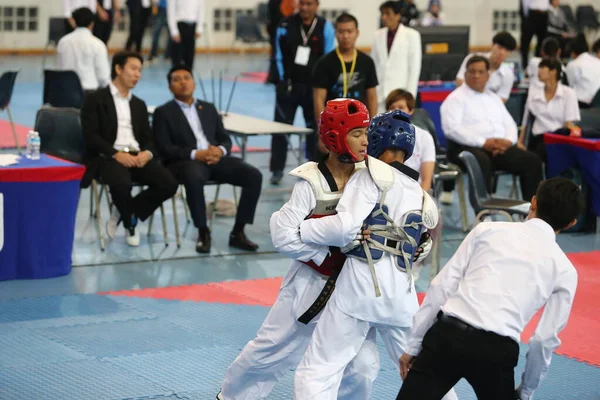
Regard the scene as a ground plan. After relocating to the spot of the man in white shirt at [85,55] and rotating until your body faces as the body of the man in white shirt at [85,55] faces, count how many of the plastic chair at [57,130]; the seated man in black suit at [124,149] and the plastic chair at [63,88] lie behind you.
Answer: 3

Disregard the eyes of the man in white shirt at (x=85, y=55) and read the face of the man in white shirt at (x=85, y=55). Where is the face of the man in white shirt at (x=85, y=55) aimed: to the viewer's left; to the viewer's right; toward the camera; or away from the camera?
away from the camera

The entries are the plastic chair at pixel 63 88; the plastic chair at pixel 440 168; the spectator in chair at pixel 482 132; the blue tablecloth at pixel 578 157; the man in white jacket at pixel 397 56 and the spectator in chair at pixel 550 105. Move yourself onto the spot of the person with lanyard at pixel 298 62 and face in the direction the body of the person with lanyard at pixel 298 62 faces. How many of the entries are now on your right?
1

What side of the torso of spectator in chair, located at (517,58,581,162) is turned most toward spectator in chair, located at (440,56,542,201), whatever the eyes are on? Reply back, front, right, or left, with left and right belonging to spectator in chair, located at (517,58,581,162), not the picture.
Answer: front

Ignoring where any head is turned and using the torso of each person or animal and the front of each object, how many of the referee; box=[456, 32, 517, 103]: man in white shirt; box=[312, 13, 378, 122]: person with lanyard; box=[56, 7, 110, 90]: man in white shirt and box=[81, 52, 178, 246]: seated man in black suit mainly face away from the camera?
2

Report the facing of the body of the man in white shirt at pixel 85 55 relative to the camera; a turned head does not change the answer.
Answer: away from the camera

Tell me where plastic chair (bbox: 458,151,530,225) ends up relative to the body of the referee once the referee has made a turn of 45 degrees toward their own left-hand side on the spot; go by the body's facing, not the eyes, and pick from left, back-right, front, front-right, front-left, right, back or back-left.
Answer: front-right

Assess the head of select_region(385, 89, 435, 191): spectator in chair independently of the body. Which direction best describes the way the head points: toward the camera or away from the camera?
toward the camera

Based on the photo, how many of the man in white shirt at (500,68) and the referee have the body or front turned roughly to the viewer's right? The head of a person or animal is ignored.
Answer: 0

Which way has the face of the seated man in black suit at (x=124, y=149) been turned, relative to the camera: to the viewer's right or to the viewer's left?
to the viewer's right

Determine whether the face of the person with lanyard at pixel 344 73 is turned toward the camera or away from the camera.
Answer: toward the camera

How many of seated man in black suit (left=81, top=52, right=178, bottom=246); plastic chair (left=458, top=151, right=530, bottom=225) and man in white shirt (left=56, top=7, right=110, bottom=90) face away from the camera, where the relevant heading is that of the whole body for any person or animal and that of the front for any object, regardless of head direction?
1

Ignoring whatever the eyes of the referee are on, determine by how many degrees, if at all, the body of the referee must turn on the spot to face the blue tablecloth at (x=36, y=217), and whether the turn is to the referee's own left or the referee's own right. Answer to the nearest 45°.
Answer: approximately 45° to the referee's own left

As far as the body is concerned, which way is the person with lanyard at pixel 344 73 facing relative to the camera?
toward the camera

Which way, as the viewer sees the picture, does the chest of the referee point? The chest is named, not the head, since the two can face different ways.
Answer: away from the camera

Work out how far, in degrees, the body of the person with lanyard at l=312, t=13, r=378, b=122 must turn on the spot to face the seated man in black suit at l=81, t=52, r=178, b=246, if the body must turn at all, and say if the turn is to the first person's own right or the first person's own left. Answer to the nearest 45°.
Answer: approximately 45° to the first person's own right
